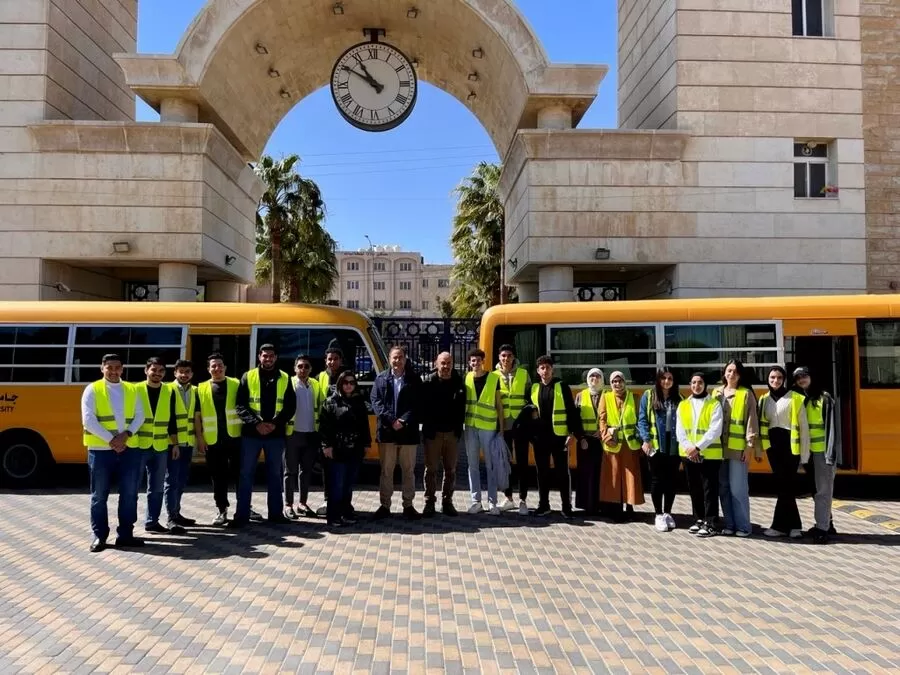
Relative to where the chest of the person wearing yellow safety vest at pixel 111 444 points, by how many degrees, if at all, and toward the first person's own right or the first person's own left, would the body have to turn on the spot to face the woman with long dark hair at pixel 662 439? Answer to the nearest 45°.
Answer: approximately 90° to the first person's own left

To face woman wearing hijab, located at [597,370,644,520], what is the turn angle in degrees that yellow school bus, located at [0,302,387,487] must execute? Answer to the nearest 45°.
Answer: approximately 45° to its right

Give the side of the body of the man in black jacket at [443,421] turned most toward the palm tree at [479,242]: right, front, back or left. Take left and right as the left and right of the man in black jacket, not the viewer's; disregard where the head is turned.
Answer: back

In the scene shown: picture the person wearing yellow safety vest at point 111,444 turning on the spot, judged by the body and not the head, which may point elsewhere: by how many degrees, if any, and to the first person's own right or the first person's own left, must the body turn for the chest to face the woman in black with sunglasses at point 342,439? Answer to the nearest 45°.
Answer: approximately 90° to the first person's own left

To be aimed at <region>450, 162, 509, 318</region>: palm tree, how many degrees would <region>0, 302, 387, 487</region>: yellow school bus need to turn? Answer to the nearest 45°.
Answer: approximately 45° to its left

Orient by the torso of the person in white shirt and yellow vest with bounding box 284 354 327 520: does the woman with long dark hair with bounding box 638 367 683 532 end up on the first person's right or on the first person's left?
on the first person's left

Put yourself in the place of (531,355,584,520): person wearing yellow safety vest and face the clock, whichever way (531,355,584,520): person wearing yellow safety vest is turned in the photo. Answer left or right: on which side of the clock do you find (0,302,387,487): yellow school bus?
left

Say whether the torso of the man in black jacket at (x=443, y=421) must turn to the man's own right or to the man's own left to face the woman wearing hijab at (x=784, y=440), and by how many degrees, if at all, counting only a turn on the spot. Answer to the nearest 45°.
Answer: approximately 90° to the man's own left

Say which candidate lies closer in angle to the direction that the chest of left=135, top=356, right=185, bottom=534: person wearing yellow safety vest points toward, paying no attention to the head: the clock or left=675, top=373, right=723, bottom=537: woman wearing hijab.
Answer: the woman wearing hijab

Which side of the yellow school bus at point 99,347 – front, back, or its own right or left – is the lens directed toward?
right

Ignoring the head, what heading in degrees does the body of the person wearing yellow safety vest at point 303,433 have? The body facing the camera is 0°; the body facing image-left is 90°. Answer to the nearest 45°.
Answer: approximately 0°

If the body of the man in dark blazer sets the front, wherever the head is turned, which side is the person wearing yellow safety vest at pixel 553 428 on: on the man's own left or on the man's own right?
on the man's own left

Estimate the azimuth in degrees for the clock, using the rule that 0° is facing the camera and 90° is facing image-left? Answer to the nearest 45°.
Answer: approximately 0°

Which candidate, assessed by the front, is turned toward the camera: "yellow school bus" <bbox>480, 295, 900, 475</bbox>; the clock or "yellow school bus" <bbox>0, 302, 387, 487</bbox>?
the clock
